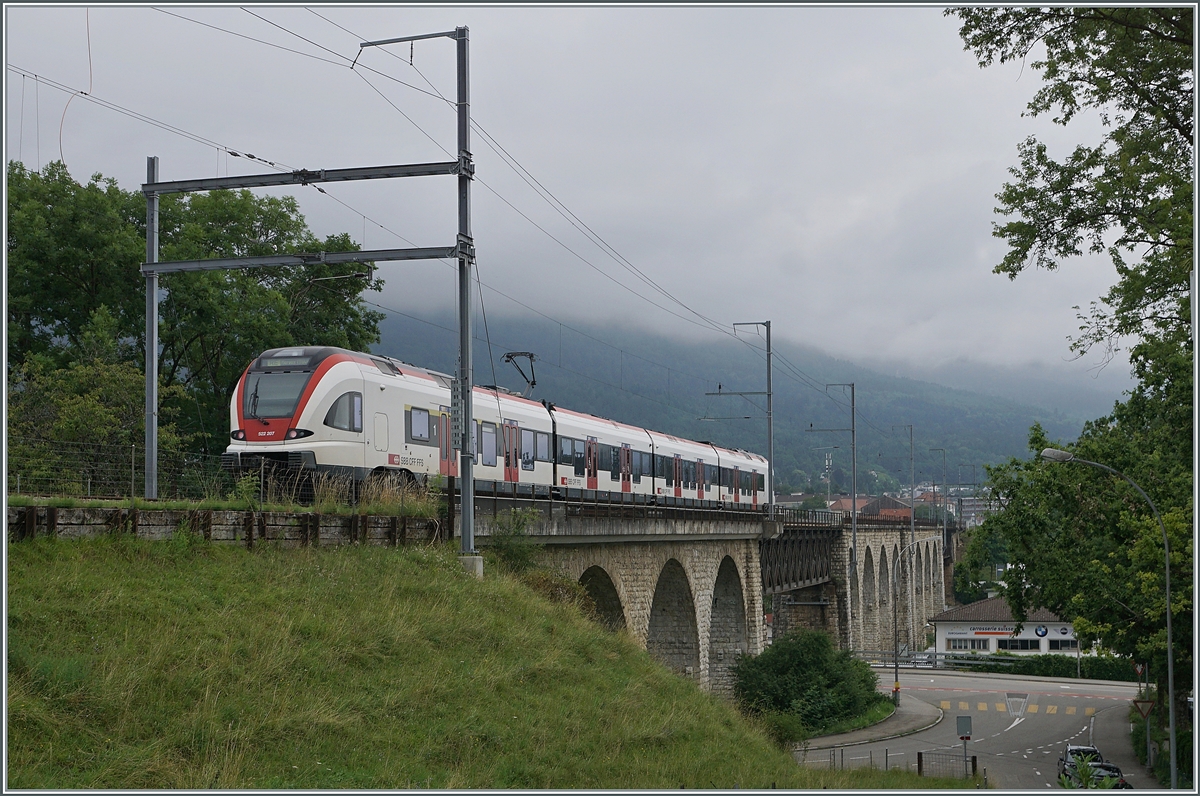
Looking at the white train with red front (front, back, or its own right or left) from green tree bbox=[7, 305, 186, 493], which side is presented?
front

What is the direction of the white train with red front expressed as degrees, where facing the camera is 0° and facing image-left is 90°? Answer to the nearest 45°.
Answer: approximately 45°

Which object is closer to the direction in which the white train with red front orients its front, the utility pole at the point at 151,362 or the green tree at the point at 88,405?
the utility pole

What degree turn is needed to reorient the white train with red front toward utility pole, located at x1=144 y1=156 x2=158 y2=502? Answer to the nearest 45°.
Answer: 0° — it already faces it

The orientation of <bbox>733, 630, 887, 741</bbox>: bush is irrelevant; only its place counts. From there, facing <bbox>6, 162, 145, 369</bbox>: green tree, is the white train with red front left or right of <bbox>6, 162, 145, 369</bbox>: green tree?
left

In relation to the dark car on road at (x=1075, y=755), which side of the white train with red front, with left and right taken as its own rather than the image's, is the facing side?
back

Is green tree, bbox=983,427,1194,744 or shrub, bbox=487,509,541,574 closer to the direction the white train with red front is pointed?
the shrub

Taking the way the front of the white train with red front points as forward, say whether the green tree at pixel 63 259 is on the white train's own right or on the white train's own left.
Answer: on the white train's own right
